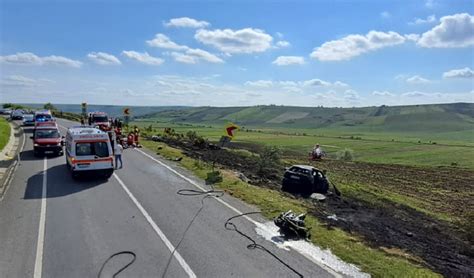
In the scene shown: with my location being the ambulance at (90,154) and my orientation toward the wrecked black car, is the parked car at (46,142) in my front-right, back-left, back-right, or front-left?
back-left

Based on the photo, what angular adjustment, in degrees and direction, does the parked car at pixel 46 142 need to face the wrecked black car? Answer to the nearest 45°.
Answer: approximately 45° to its left

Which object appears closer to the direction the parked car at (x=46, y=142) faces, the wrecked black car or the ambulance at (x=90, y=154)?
the ambulance

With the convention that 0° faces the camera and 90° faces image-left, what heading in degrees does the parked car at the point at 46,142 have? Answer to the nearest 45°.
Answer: approximately 0°

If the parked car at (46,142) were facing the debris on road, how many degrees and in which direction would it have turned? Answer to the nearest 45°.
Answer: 0° — it already faces it
